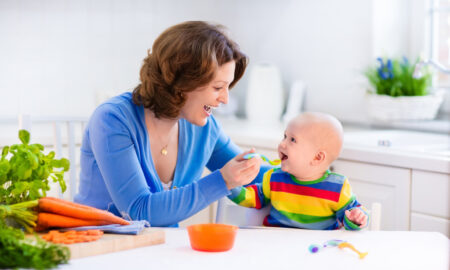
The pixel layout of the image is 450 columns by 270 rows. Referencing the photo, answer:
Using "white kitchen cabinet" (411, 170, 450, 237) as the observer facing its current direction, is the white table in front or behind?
in front

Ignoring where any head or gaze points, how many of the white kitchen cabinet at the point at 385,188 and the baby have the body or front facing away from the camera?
0

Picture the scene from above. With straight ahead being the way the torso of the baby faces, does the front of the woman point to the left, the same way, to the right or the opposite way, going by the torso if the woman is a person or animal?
to the left

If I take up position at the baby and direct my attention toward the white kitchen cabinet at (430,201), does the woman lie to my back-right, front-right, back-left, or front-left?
back-left

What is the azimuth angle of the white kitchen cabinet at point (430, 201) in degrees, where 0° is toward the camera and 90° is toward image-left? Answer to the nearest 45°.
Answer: approximately 45°

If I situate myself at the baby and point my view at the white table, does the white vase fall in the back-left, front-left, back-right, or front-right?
back-left

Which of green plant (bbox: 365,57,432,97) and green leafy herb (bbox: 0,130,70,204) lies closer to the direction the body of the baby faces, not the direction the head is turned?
the green leafy herb

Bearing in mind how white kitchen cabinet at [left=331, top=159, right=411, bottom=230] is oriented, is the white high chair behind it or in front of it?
in front

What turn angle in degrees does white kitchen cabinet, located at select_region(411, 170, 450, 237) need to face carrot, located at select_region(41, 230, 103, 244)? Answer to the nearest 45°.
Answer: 0° — it already faces it

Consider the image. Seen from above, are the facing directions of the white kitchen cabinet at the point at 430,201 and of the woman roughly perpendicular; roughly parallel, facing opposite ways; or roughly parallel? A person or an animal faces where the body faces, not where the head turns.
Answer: roughly perpendicular

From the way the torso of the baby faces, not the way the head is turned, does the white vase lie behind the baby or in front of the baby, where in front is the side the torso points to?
behind

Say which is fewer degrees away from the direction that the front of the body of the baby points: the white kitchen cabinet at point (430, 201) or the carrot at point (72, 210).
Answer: the carrot
